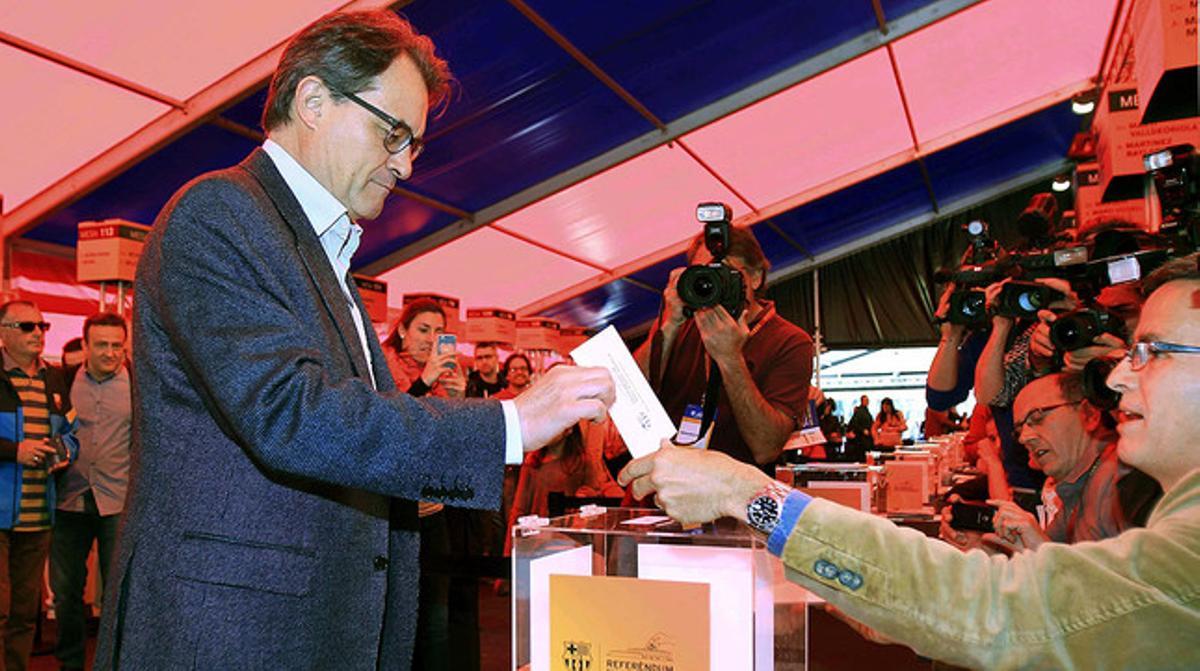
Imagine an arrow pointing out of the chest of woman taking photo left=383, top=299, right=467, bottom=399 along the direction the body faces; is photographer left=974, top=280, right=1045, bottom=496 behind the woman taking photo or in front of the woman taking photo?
in front

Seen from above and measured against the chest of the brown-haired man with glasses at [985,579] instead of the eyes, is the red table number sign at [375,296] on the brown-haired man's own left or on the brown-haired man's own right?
on the brown-haired man's own right

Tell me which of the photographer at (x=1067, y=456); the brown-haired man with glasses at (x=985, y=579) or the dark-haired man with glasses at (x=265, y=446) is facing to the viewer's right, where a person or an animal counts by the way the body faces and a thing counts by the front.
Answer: the dark-haired man with glasses at (x=265, y=446)

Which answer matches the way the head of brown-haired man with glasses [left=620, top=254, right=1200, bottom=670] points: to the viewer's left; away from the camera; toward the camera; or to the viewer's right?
to the viewer's left

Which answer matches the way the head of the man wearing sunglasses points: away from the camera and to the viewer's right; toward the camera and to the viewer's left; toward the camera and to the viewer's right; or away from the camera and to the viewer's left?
toward the camera and to the viewer's right

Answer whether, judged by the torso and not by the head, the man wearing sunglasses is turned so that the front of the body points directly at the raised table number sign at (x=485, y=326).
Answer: no

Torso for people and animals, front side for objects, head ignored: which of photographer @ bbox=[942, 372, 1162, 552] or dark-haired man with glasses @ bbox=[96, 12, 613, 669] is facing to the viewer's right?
the dark-haired man with glasses

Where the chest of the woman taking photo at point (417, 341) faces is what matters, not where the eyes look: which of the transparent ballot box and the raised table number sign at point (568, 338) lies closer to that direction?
the transparent ballot box

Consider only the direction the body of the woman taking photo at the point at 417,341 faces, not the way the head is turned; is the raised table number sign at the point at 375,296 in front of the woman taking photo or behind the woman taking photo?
behind

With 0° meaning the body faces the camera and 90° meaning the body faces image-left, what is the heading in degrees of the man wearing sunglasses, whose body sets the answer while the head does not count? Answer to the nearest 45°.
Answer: approximately 315°

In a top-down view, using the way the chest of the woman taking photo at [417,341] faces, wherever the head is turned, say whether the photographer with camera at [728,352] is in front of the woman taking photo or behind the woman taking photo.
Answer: in front

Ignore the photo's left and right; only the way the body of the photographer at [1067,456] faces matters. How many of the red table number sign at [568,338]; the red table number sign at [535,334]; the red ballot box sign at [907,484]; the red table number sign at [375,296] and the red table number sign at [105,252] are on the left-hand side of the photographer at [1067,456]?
0

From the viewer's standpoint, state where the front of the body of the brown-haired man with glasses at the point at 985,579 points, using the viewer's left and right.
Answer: facing to the left of the viewer

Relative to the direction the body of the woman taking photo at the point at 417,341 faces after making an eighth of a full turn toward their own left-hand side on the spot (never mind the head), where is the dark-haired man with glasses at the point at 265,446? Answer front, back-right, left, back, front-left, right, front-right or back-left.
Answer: right

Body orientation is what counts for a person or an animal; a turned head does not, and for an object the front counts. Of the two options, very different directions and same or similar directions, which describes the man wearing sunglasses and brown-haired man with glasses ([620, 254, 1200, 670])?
very different directions

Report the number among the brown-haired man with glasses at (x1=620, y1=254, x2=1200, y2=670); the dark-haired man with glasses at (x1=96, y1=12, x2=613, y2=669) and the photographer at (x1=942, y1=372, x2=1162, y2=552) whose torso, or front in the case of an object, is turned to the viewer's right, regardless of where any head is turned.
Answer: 1

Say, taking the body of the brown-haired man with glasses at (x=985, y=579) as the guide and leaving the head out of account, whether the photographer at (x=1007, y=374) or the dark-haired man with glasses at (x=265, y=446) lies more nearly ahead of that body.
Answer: the dark-haired man with glasses

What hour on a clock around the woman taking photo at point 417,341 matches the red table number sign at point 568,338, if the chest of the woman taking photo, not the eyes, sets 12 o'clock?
The red table number sign is roughly at 8 o'clock from the woman taking photo.
